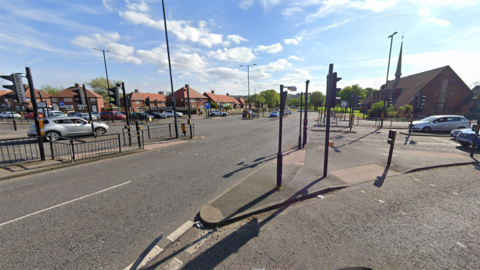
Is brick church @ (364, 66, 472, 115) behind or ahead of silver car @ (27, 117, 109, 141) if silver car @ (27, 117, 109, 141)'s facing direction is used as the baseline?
ahead

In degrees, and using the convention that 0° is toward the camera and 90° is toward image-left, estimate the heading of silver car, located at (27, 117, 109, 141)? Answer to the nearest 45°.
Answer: approximately 270°

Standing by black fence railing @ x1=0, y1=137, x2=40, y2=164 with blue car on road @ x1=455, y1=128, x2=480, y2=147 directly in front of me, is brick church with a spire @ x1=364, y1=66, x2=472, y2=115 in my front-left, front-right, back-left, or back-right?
front-left
